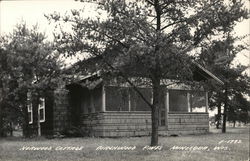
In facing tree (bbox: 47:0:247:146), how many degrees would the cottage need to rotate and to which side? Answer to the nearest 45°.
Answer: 0° — it already faces it

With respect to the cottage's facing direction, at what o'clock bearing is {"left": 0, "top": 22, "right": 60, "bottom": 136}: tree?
The tree is roughly at 2 o'clock from the cottage.

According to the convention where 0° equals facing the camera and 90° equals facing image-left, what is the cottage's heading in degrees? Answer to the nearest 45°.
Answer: approximately 0°
